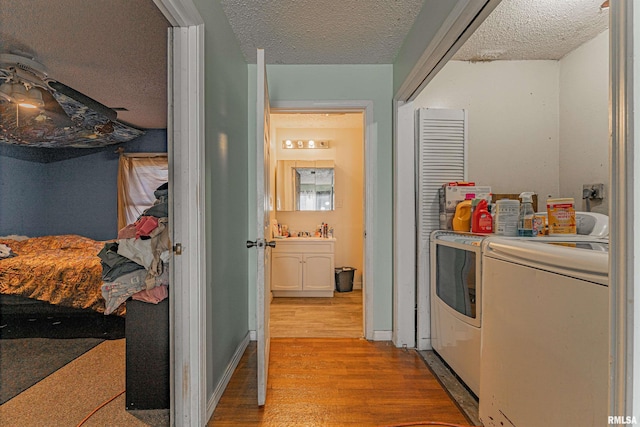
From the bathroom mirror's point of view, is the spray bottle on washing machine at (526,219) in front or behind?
in front

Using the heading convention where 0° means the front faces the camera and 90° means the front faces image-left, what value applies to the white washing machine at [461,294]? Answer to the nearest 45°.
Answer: approximately 45°

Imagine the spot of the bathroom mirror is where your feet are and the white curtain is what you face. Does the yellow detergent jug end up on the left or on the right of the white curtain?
left

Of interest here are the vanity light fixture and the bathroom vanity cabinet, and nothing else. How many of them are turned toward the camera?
2

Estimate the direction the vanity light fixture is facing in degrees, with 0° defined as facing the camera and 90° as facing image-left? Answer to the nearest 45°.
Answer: approximately 0°

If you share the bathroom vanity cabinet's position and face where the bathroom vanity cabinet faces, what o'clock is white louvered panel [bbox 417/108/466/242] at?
The white louvered panel is roughly at 11 o'clock from the bathroom vanity cabinet.

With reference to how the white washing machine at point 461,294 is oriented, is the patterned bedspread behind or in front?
in front
